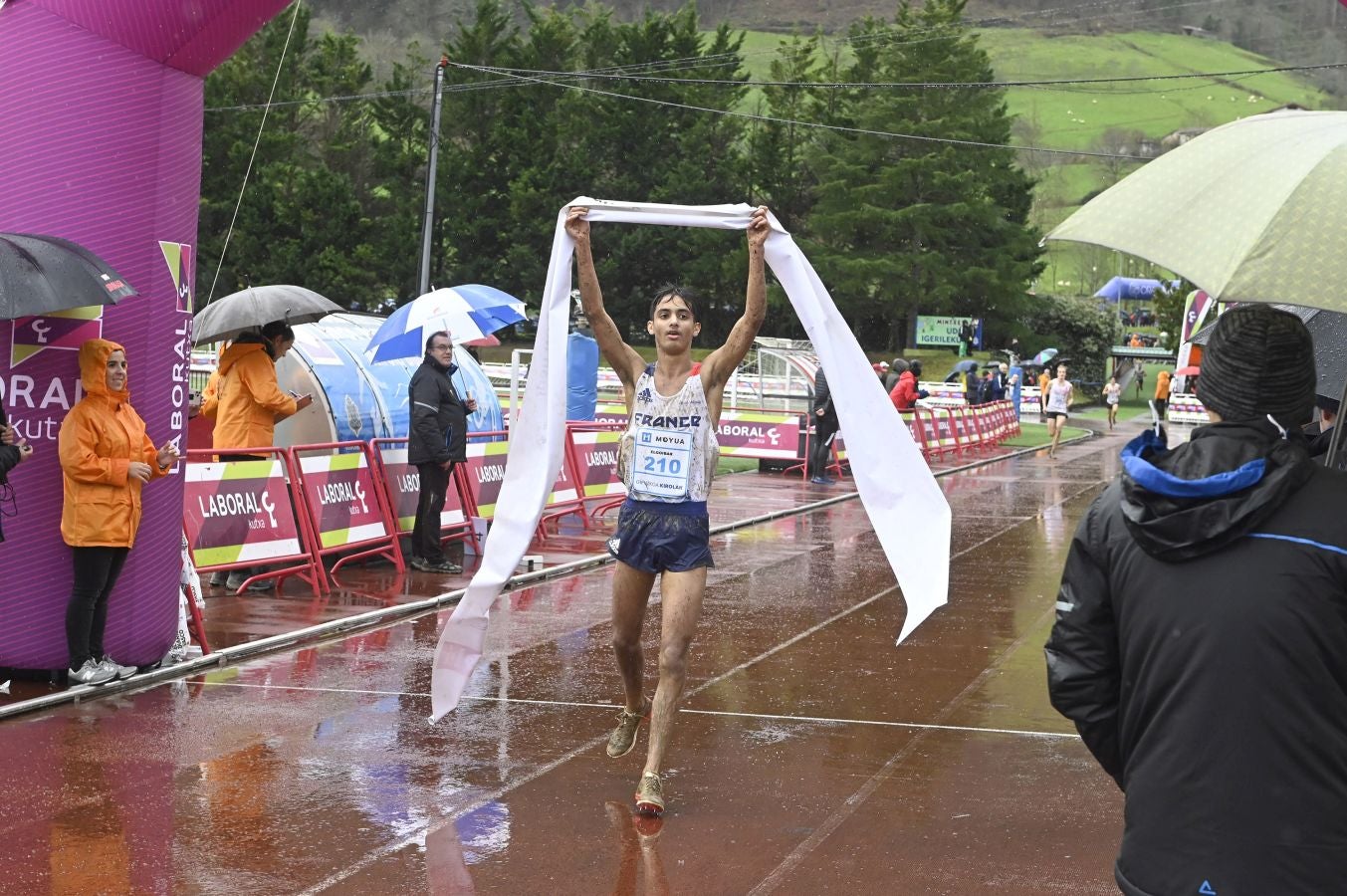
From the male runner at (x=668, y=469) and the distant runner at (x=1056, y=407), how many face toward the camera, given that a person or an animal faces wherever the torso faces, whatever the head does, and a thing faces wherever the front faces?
2

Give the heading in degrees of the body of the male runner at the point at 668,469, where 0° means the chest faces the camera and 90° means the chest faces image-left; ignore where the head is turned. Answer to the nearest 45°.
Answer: approximately 0°

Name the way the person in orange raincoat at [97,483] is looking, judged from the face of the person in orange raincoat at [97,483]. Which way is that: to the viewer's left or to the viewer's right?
to the viewer's right

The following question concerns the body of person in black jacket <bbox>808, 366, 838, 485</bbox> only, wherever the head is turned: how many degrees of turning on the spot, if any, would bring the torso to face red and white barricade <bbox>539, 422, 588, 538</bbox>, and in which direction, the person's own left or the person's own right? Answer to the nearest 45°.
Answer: approximately 45° to the person's own right
